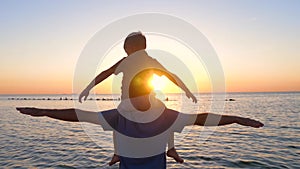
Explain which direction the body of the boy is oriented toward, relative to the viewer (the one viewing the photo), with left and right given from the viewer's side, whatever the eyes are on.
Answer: facing away from the viewer

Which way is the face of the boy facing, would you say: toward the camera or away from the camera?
away from the camera
